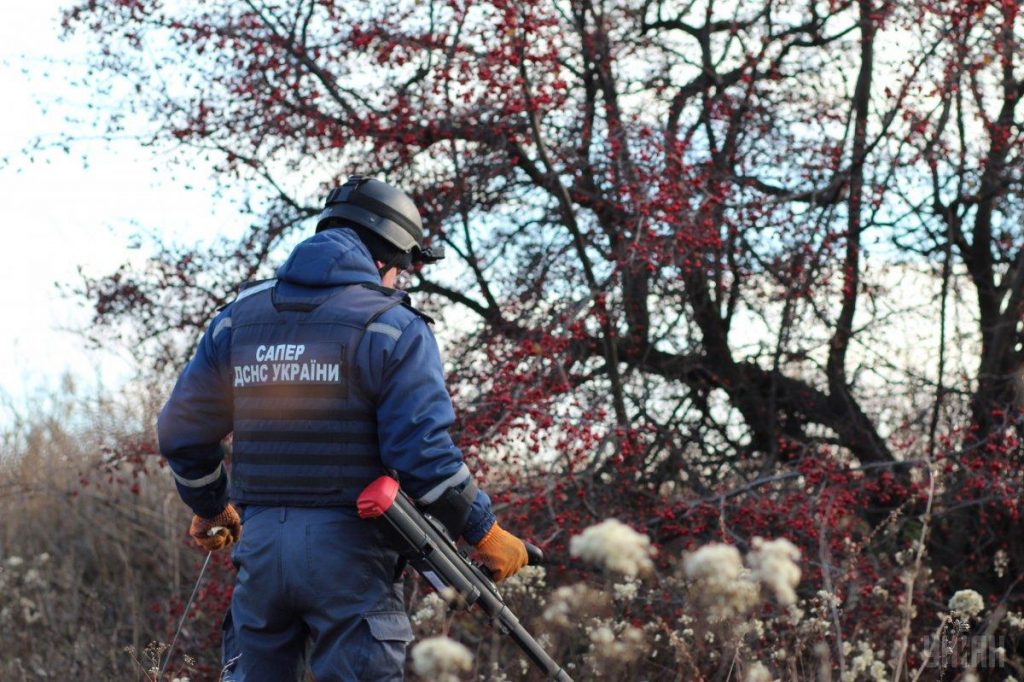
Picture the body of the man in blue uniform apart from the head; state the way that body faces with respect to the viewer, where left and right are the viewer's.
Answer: facing away from the viewer and to the right of the viewer

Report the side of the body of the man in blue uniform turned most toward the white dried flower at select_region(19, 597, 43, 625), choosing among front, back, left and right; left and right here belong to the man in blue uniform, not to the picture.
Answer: left

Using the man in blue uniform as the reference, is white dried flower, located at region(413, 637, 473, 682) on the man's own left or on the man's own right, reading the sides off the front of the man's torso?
on the man's own right

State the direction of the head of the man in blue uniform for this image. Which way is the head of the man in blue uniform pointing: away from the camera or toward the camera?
away from the camera

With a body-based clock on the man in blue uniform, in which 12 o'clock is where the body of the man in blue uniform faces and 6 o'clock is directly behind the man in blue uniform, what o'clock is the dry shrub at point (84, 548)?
The dry shrub is roughly at 10 o'clock from the man in blue uniform.

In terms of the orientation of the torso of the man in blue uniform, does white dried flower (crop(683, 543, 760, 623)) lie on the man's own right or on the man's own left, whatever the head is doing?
on the man's own right

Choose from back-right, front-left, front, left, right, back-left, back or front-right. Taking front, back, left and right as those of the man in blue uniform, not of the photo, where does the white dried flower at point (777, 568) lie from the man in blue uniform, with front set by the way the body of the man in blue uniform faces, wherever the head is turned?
right

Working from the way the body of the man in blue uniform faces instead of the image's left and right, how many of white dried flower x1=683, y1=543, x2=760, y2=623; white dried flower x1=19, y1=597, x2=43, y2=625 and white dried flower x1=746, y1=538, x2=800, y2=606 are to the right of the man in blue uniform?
2

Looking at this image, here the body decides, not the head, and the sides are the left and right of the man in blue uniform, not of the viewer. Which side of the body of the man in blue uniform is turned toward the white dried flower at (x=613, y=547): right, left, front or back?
right

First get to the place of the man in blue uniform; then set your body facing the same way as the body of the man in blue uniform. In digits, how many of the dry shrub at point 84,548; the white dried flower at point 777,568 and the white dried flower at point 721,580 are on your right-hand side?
2
